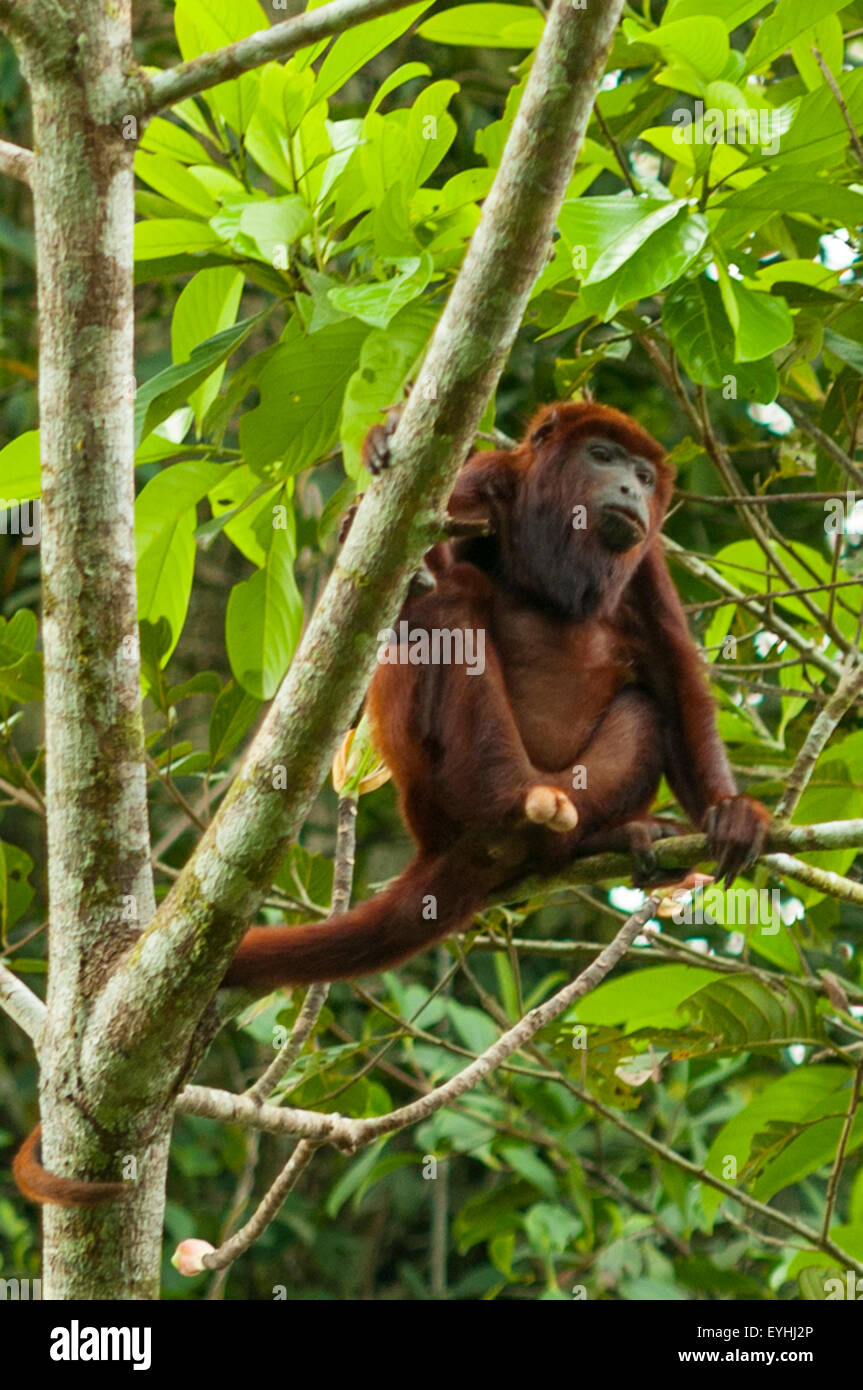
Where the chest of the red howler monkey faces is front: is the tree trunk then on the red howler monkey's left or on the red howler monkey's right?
on the red howler monkey's right

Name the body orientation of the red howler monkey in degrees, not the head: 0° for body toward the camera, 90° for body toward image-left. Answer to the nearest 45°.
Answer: approximately 315°
